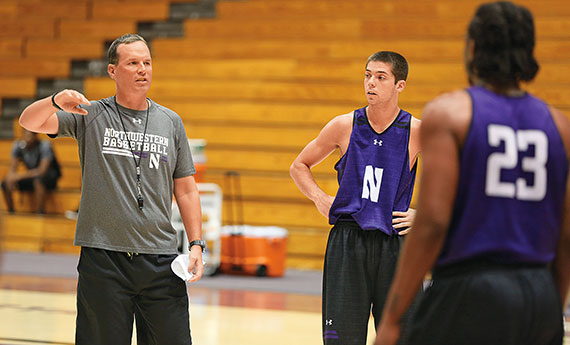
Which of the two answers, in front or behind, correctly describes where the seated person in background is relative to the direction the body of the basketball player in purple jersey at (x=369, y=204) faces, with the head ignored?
behind

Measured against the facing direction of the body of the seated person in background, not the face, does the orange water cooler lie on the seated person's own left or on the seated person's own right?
on the seated person's own left

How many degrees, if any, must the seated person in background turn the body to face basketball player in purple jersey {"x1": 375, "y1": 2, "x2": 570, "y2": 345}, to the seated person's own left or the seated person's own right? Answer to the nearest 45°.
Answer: approximately 45° to the seated person's own left

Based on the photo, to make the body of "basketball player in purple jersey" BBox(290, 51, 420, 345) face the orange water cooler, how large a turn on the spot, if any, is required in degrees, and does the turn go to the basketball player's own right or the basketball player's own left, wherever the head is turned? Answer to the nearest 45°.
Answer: approximately 180°

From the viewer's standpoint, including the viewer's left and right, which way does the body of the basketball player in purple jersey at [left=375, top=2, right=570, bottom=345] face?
facing away from the viewer and to the left of the viewer

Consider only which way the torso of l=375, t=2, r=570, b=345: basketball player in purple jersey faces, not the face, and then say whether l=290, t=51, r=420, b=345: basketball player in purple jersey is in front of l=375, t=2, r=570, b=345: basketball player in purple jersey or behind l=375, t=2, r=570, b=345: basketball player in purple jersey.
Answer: in front

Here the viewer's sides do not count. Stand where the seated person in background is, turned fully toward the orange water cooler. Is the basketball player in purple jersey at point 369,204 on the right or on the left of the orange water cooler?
right

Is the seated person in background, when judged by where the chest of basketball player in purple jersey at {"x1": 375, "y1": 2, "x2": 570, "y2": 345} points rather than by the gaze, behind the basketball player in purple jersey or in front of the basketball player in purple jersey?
in front

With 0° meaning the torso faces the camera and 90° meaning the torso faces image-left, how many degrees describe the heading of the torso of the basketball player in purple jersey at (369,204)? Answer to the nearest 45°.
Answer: approximately 0°

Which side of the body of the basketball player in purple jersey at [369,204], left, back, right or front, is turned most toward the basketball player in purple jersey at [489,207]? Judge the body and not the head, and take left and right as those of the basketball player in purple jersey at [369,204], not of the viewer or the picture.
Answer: front
